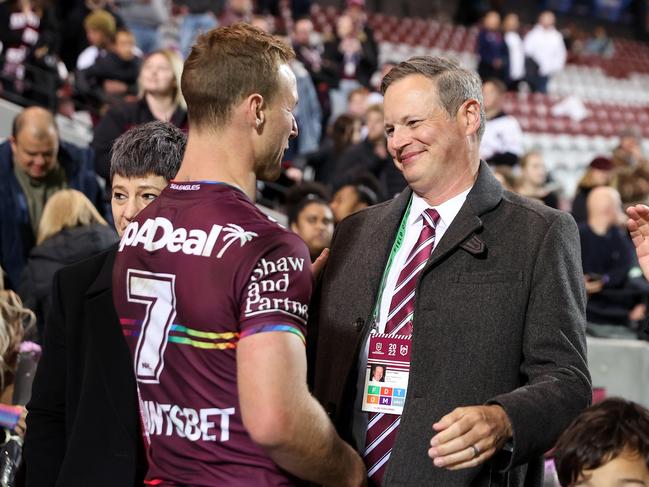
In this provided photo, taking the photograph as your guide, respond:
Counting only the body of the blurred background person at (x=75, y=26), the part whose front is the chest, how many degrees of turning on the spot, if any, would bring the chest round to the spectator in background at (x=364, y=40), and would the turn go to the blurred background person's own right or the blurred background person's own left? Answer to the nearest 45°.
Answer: approximately 135° to the blurred background person's own left

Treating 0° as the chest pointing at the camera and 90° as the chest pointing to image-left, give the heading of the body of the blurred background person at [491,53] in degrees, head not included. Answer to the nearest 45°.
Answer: approximately 0°

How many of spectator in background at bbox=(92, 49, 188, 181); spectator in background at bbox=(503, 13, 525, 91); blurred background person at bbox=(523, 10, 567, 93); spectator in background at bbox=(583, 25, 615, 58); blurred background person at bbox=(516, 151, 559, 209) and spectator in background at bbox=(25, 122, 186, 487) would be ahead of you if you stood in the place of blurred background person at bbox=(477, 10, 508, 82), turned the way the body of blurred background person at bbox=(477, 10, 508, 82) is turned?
3

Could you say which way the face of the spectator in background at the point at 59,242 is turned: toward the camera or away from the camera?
away from the camera

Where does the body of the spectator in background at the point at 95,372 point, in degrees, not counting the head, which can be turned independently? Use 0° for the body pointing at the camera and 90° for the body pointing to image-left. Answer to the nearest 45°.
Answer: approximately 0°

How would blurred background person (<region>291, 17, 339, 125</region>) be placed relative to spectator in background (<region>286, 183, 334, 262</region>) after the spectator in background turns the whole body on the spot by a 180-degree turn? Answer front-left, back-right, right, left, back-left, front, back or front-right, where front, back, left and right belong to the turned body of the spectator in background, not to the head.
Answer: front-right

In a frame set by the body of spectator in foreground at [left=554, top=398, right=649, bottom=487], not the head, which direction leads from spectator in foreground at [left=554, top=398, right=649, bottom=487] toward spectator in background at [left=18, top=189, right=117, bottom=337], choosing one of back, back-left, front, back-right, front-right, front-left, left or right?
back
